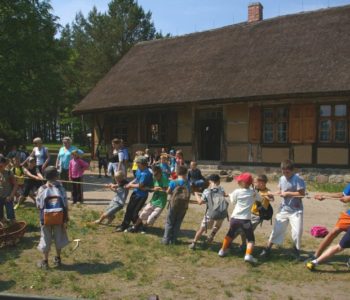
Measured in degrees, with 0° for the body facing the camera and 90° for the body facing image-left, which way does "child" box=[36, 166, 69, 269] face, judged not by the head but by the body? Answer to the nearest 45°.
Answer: approximately 180°

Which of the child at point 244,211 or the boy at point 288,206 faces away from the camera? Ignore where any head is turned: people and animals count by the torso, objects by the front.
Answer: the child

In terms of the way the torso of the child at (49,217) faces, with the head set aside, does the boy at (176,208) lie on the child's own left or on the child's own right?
on the child's own right

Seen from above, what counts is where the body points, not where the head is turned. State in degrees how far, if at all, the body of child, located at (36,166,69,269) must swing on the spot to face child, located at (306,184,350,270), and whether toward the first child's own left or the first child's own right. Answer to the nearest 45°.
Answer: approximately 90° to the first child's own right

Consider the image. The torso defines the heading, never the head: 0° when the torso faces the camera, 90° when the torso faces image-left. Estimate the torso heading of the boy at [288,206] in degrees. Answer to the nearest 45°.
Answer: approximately 45°

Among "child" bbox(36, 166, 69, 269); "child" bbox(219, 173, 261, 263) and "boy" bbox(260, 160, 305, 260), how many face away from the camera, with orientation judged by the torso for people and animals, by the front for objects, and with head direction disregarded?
2

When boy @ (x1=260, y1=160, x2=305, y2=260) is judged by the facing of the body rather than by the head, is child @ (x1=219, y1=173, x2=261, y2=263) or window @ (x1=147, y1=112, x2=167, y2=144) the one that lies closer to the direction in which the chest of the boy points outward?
the child

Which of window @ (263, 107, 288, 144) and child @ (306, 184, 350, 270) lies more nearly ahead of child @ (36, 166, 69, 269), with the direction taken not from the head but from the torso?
the window

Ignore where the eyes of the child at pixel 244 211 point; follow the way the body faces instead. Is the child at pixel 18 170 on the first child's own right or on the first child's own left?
on the first child's own left

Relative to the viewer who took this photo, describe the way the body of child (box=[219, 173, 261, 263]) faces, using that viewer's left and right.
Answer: facing away from the viewer

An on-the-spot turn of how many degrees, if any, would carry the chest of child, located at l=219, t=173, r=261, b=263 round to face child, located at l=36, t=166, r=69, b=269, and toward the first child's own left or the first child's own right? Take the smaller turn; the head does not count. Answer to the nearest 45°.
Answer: approximately 90° to the first child's own left

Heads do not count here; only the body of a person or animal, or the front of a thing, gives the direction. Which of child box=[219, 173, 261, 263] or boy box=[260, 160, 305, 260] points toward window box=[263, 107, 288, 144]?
the child

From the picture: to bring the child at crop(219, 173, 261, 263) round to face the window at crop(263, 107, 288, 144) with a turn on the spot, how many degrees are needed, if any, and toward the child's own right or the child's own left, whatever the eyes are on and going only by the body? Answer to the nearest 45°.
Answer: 0° — they already face it
